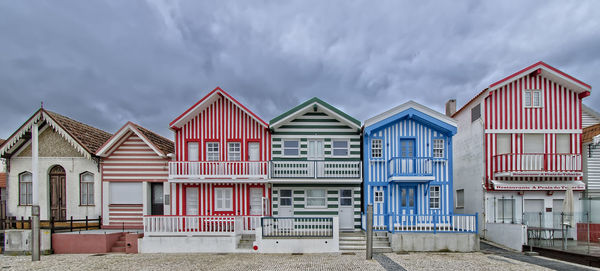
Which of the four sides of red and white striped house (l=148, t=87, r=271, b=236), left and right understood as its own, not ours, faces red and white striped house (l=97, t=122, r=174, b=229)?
right

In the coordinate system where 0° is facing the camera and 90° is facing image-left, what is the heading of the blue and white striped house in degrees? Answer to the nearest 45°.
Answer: approximately 0°

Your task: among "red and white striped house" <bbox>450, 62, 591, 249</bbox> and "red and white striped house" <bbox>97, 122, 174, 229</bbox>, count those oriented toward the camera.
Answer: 2

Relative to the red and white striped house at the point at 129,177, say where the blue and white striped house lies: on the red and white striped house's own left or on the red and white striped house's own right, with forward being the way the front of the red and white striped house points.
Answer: on the red and white striped house's own left

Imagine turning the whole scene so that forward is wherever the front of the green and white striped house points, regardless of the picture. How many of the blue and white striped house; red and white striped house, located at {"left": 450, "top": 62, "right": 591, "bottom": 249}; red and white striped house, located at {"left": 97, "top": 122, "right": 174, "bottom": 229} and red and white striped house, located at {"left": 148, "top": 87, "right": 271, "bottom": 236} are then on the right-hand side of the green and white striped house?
2

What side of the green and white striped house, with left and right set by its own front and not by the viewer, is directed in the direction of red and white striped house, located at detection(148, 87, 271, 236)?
right

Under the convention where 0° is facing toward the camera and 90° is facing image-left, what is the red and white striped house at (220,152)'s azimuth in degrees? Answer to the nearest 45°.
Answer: approximately 0°

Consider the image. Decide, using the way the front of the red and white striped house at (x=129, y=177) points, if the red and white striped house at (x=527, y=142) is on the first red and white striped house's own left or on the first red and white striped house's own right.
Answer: on the first red and white striped house's own left

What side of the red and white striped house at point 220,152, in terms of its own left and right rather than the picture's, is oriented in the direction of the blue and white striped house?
left

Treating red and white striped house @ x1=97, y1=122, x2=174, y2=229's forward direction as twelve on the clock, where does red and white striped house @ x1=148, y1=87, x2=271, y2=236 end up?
red and white striped house @ x1=148, y1=87, x2=271, y2=236 is roughly at 10 o'clock from red and white striped house @ x1=97, y1=122, x2=174, y2=229.
